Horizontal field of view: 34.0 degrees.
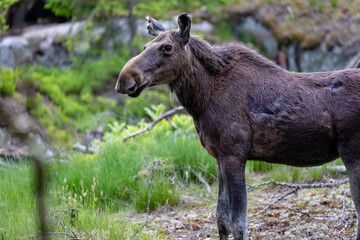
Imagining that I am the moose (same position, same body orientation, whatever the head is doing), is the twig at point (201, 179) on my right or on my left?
on my right

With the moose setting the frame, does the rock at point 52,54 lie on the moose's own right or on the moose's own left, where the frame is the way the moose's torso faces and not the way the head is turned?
on the moose's own right

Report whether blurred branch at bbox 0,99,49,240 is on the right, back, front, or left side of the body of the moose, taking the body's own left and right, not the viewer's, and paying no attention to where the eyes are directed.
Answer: left

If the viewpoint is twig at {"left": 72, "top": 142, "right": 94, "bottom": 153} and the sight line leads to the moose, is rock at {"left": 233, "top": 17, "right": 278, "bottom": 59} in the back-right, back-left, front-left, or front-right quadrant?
back-left

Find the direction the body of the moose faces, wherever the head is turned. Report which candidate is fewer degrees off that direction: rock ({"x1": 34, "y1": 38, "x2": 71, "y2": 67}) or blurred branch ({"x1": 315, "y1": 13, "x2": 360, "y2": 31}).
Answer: the rock

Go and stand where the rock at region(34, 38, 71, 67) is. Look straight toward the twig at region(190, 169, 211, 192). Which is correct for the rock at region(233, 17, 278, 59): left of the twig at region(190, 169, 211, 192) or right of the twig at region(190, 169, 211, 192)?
left

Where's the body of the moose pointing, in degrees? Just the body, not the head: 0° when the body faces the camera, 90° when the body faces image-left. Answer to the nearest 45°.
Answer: approximately 90°

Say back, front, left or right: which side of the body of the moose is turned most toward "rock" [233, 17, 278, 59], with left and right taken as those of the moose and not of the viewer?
right
